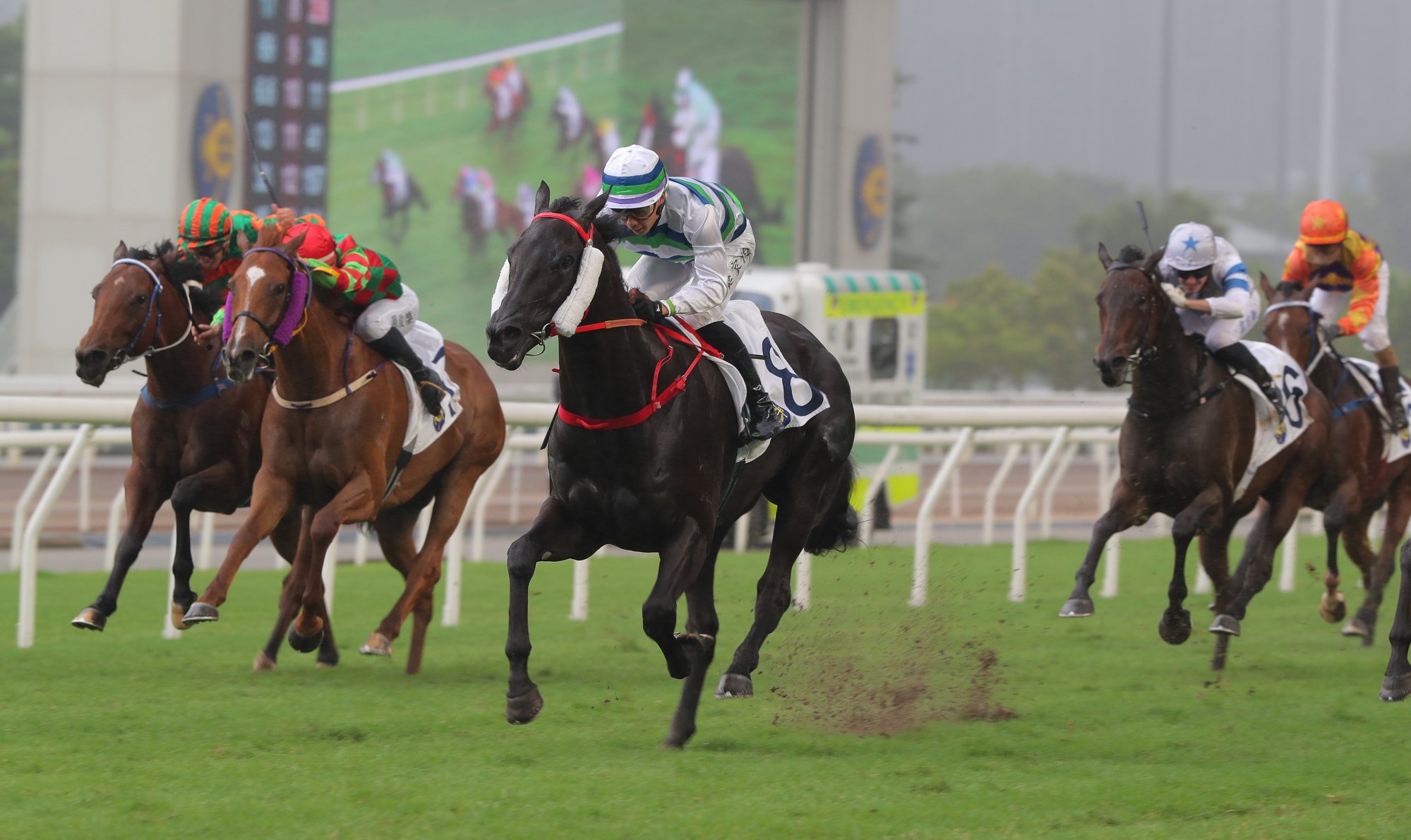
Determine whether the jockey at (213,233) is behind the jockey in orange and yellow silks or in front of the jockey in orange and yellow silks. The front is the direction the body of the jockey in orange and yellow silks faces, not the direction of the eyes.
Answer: in front

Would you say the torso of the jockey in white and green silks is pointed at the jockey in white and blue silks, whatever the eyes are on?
no

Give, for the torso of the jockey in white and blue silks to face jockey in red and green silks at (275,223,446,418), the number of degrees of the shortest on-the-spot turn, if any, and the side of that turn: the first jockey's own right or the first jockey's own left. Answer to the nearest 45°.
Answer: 0° — they already face them

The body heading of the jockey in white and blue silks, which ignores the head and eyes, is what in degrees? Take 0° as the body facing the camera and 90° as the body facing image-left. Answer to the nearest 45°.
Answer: approximately 45°

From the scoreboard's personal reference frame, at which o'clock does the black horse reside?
The black horse is roughly at 12 o'clock from the scoreboard.

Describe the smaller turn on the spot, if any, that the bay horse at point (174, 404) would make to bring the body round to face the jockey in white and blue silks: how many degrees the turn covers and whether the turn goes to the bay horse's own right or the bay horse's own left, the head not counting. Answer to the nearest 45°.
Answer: approximately 135° to the bay horse's own left

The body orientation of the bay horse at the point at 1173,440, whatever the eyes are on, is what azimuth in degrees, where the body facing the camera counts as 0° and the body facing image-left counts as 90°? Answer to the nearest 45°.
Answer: approximately 45°

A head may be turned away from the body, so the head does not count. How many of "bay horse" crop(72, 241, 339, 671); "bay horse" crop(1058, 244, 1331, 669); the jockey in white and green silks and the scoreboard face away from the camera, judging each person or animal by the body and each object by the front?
0

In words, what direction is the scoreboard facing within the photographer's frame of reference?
facing the viewer

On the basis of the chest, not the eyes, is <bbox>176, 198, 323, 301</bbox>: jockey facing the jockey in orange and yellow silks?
no

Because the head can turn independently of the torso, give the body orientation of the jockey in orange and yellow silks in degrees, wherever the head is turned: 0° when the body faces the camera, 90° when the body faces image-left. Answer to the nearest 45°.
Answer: approximately 45°

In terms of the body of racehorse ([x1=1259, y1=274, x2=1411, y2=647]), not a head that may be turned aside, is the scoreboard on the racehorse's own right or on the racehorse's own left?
on the racehorse's own right

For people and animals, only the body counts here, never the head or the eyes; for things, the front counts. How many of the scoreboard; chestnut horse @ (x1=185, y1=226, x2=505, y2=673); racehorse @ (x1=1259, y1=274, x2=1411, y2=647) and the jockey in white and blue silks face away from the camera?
0

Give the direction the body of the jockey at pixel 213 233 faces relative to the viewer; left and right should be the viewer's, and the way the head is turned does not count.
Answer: facing the viewer and to the left of the viewer

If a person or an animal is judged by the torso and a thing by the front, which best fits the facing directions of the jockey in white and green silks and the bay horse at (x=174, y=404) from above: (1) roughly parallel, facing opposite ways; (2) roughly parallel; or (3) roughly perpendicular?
roughly parallel

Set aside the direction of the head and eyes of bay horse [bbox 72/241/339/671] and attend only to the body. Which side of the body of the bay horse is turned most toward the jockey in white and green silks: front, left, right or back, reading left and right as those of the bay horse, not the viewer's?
left

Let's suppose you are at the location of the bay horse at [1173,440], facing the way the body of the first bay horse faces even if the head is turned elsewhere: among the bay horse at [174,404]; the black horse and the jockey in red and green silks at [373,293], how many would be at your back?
0

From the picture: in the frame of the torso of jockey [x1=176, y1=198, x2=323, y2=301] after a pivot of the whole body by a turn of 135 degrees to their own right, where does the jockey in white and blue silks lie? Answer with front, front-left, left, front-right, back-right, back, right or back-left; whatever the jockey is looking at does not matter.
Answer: right
